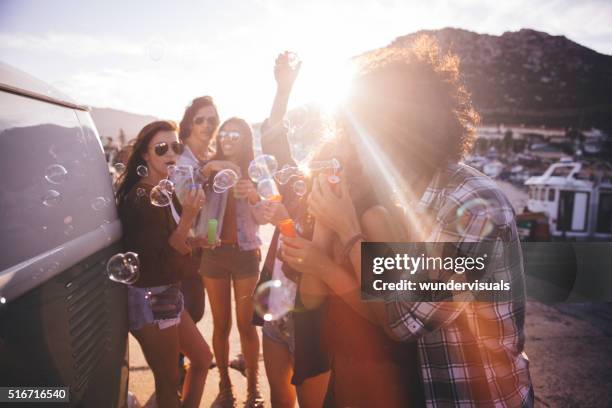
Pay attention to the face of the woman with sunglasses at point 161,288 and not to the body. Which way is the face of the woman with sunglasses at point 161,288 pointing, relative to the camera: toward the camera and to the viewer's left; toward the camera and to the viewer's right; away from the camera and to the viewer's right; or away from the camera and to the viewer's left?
toward the camera and to the viewer's right

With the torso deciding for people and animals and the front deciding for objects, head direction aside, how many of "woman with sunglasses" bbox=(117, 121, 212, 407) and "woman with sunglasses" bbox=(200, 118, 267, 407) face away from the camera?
0

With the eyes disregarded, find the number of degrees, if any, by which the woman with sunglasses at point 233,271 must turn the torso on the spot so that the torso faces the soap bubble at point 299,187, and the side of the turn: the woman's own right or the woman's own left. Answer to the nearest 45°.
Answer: approximately 45° to the woman's own left

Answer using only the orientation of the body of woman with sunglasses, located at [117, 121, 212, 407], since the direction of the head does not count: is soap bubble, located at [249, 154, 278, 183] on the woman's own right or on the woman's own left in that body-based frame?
on the woman's own left

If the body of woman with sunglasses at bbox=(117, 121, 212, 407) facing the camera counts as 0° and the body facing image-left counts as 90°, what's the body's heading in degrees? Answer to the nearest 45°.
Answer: approximately 315°

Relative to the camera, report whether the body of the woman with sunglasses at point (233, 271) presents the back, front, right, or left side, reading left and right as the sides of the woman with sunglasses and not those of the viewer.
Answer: front

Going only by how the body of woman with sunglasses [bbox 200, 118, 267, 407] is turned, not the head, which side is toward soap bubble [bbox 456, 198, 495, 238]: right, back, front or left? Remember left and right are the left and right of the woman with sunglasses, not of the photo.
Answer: front

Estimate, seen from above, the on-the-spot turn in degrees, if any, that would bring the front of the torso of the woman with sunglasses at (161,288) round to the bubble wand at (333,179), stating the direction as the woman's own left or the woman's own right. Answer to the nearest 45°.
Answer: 0° — they already face it
